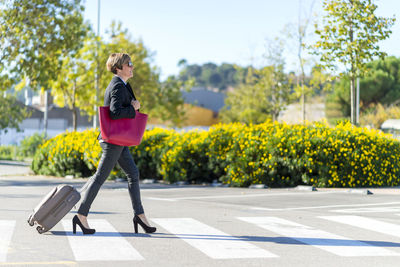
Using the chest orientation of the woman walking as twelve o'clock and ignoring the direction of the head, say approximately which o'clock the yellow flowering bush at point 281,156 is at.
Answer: The yellow flowering bush is roughly at 10 o'clock from the woman walking.

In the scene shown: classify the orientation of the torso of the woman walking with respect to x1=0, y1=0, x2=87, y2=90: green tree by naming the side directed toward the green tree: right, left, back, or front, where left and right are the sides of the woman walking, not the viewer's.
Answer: left

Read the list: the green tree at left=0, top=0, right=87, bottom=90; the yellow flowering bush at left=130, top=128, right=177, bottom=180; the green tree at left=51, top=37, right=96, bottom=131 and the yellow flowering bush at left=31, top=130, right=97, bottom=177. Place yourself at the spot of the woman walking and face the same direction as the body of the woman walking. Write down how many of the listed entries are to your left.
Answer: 4

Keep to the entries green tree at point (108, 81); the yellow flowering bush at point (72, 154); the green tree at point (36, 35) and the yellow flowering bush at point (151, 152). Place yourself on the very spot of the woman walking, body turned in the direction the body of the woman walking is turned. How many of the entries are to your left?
4

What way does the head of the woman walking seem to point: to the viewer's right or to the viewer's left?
to the viewer's right

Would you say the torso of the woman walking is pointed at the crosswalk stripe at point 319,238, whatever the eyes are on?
yes

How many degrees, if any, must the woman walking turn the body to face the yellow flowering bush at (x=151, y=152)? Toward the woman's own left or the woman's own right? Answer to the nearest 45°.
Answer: approximately 90° to the woman's own left

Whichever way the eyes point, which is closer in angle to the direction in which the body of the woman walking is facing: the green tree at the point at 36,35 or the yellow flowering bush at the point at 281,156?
the yellow flowering bush

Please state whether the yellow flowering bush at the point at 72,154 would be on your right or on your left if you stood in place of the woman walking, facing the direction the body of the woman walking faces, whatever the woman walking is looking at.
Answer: on your left

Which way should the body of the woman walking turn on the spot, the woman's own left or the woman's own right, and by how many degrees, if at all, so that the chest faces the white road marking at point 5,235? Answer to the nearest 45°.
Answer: approximately 180°

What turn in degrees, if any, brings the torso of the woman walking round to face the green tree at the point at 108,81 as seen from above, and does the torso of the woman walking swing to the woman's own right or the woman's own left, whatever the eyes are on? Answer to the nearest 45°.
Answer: approximately 90° to the woman's own left

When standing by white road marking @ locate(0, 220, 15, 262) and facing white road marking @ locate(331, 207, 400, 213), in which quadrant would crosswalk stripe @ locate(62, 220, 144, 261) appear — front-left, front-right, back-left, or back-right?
front-right

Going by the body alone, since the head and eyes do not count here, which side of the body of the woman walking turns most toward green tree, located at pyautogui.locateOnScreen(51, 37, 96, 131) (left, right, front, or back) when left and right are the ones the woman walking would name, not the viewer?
left

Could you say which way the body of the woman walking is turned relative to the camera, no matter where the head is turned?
to the viewer's right

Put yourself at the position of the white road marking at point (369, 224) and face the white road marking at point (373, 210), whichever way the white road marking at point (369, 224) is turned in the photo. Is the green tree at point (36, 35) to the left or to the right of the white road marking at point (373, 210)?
left
